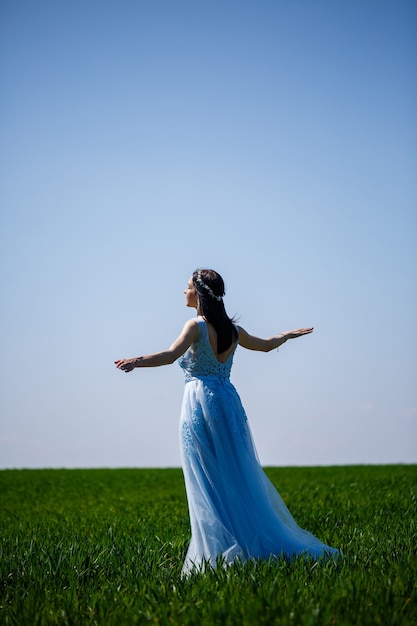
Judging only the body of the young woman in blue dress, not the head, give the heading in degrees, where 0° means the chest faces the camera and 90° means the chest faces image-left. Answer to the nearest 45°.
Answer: approximately 135°
